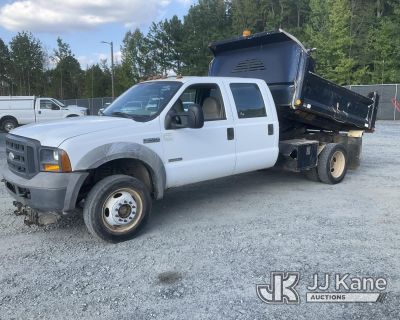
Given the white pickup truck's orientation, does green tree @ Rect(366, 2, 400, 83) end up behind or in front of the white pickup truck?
in front

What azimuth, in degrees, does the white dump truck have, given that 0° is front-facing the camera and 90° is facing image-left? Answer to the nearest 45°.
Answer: approximately 45°

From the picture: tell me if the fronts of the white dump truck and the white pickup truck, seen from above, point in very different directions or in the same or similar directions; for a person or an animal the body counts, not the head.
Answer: very different directions

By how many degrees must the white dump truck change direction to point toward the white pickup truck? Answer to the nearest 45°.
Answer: approximately 90° to its right

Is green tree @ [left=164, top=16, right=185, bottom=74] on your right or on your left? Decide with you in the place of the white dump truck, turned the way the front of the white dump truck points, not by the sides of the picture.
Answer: on your right

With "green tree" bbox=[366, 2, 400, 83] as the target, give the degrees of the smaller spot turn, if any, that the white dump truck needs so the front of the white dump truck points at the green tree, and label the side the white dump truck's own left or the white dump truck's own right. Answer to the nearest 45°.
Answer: approximately 180°

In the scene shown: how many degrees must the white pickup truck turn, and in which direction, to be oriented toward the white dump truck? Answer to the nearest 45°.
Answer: approximately 90° to its right

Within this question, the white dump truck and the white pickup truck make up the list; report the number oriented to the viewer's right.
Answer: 1

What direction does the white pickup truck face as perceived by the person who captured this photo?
facing to the right of the viewer
